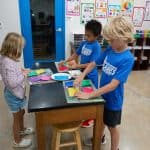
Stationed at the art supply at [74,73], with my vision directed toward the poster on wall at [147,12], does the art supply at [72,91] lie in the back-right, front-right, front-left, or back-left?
back-right

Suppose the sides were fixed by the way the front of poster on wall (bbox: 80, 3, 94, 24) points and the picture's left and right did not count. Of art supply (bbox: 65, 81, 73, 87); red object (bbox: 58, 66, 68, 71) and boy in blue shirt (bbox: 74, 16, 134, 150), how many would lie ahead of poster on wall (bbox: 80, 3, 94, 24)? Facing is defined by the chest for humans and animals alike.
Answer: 3

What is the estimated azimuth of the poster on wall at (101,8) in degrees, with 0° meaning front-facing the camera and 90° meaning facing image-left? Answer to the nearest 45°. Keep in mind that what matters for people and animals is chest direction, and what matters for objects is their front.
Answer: approximately 0°

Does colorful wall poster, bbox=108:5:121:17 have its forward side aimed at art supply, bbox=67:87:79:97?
yes

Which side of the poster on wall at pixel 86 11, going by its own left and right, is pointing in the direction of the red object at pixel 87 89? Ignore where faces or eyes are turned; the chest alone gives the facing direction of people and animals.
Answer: front

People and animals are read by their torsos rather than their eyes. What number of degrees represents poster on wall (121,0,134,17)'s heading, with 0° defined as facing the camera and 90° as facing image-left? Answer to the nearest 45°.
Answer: approximately 0°

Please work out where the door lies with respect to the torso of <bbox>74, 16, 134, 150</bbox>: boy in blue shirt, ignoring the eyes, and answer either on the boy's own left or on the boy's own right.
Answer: on the boy's own right

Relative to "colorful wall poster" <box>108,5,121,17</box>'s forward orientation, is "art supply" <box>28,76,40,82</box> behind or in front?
in front

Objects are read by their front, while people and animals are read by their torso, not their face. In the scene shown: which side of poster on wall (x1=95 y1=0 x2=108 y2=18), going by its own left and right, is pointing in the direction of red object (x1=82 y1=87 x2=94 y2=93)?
front

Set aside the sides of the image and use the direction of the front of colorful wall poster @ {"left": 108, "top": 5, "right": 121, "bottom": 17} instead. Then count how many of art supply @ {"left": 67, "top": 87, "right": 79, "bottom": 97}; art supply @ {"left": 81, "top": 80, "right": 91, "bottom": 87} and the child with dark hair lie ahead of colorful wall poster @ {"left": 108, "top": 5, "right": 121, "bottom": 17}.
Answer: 3
